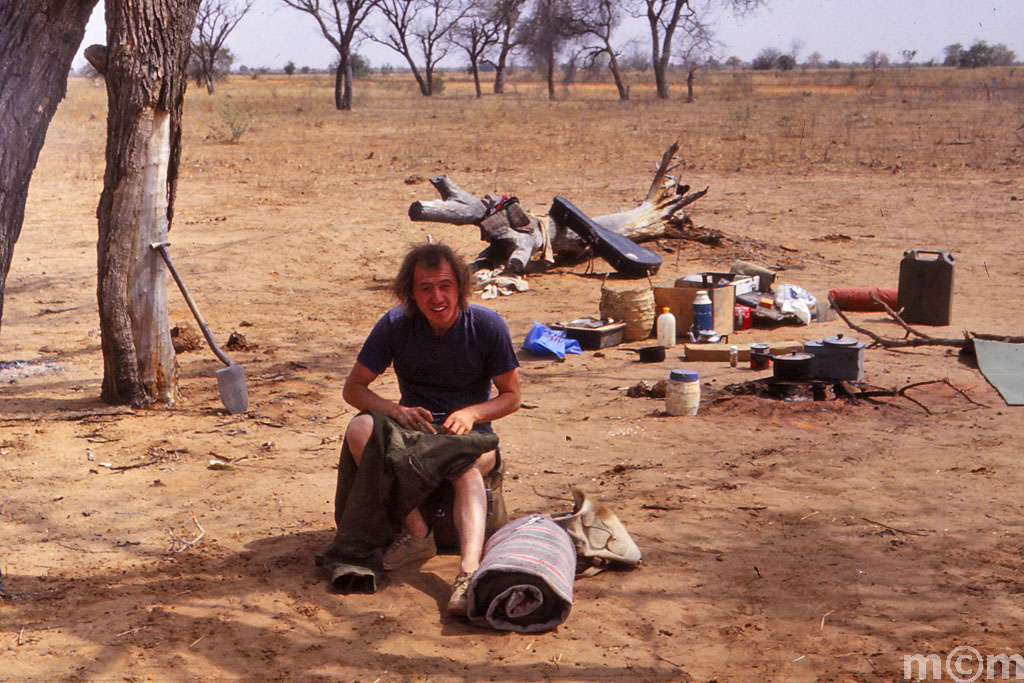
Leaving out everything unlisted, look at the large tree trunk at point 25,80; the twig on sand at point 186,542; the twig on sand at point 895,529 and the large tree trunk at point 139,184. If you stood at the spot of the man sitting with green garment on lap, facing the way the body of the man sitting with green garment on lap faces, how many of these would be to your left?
1

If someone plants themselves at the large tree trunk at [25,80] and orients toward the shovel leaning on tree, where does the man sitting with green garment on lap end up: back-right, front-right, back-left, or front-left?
front-right

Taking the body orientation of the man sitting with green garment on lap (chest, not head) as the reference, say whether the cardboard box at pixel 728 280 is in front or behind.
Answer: behind

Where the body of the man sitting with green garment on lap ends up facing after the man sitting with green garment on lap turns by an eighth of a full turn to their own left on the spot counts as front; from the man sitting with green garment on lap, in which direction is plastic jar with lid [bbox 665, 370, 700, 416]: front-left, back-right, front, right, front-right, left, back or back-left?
left

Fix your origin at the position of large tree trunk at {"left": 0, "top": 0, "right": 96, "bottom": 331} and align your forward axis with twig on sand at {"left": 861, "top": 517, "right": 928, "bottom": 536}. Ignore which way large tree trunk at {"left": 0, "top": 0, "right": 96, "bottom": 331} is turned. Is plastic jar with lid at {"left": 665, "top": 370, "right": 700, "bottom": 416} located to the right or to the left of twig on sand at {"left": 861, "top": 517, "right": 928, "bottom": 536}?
left

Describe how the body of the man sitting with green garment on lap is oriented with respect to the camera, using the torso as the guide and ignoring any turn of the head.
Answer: toward the camera

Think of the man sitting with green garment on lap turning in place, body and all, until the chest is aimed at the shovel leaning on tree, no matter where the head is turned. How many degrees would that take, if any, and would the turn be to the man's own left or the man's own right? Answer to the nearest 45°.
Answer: approximately 135° to the man's own right

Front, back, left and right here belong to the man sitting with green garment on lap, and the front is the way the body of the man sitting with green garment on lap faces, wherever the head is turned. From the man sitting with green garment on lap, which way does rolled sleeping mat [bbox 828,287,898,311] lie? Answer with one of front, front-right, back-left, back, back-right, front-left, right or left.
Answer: back-left

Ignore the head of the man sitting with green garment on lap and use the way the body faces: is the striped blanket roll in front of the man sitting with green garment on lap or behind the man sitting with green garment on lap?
in front

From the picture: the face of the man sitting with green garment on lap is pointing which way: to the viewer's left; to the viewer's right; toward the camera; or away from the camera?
toward the camera

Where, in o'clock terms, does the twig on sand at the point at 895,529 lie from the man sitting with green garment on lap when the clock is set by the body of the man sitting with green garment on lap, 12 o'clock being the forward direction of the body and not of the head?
The twig on sand is roughly at 9 o'clock from the man sitting with green garment on lap.

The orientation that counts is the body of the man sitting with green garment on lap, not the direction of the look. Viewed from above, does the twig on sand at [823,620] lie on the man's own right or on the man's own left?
on the man's own left

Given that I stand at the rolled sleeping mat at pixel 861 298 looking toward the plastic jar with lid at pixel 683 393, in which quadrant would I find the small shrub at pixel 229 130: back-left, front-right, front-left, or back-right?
back-right
